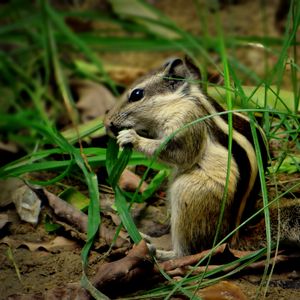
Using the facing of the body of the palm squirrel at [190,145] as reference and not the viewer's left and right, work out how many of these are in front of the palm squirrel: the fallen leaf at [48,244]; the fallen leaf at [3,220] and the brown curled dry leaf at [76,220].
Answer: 3

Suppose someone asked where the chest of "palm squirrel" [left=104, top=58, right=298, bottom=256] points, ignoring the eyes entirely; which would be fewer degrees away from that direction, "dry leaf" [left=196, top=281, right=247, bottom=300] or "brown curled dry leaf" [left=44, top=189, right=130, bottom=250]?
the brown curled dry leaf

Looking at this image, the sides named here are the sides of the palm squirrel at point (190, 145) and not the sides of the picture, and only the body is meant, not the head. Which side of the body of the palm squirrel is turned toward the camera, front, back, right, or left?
left

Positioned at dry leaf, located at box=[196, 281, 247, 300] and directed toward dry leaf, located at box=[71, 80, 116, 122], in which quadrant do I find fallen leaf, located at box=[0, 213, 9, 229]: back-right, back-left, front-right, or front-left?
front-left

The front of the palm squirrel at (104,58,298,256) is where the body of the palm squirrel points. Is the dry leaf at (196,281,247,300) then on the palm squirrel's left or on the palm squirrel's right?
on the palm squirrel's left

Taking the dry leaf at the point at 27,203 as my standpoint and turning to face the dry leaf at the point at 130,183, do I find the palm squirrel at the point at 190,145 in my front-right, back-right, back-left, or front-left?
front-right

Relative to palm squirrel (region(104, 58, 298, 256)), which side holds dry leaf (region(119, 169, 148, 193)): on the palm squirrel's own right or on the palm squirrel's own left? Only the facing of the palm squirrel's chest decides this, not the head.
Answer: on the palm squirrel's own right

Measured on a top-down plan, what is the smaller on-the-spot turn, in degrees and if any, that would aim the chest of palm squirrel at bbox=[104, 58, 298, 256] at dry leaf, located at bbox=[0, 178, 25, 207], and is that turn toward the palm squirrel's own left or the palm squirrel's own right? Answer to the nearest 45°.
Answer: approximately 45° to the palm squirrel's own right
